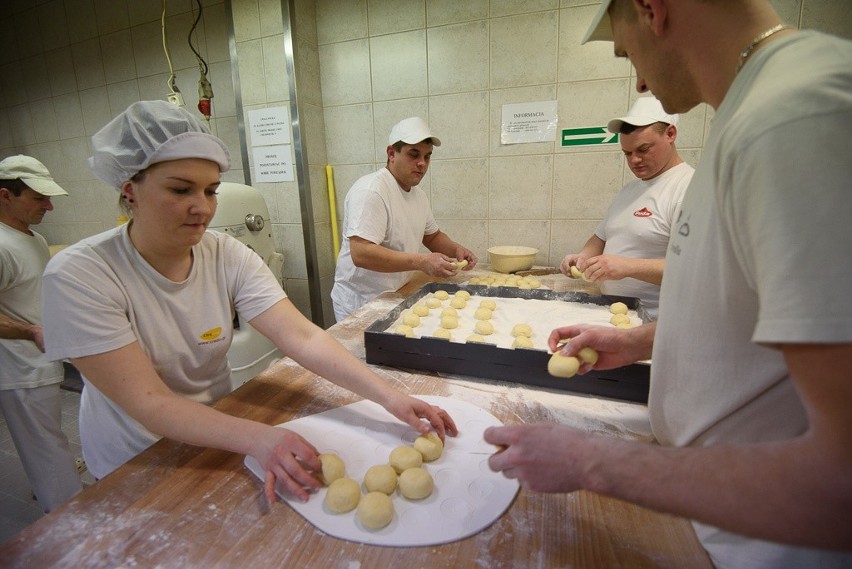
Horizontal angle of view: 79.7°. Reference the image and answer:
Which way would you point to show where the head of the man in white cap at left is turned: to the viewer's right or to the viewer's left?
to the viewer's right

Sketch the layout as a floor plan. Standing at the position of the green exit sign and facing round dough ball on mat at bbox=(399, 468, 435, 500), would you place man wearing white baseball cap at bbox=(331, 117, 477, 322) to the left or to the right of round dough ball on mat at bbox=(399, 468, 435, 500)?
right

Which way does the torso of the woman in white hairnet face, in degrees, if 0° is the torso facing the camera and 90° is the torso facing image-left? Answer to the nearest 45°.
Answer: approximately 315°

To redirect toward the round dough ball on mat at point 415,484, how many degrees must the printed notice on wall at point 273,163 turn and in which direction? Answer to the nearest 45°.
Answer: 0° — it already faces it

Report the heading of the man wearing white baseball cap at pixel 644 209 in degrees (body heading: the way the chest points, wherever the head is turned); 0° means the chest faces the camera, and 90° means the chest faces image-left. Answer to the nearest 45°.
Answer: approximately 45°

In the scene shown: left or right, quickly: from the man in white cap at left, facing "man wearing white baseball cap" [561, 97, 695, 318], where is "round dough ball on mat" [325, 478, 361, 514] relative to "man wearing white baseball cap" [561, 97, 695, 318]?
right

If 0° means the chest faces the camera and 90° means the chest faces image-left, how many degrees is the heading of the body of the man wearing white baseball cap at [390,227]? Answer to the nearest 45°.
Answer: approximately 315°
